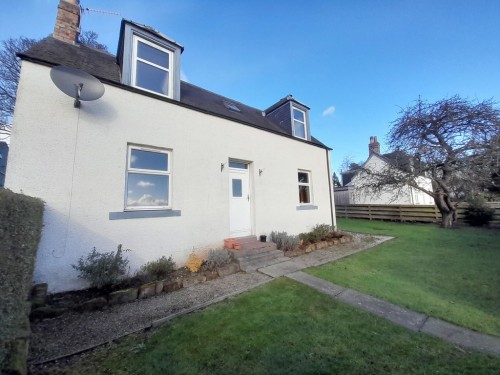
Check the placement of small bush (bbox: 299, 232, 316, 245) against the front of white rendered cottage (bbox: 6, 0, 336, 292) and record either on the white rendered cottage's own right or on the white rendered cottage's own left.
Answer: on the white rendered cottage's own left

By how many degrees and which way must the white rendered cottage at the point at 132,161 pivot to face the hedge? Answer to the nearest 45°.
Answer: approximately 45° to its right

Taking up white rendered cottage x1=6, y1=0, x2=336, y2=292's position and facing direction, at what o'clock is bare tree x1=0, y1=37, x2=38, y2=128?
The bare tree is roughly at 6 o'clock from the white rendered cottage.

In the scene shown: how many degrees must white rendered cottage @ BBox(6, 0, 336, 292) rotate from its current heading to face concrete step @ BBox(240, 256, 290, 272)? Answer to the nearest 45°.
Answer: approximately 45° to its left

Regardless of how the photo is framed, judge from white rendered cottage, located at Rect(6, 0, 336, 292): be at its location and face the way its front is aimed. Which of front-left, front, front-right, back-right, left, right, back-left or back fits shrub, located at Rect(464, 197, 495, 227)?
front-left

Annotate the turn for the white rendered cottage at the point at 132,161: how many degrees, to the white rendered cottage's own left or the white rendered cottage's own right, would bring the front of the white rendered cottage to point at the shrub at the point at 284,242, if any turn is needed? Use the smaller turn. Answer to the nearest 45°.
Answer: approximately 45° to the white rendered cottage's own left

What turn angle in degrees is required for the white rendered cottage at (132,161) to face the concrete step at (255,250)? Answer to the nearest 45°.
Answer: approximately 45° to its left

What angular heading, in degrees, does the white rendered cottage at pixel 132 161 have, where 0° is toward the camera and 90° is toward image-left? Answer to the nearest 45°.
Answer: approximately 315°
